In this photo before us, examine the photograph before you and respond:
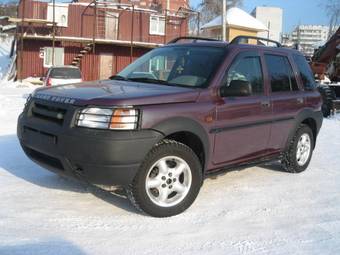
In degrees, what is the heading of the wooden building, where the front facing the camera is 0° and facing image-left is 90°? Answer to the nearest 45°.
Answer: approximately 0°

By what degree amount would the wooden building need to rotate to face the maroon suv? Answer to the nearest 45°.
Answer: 0° — it already faces it

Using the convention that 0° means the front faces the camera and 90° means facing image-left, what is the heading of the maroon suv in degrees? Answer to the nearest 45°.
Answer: approximately 45°

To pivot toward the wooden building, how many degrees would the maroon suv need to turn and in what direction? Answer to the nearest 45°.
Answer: approximately 135° to its right
